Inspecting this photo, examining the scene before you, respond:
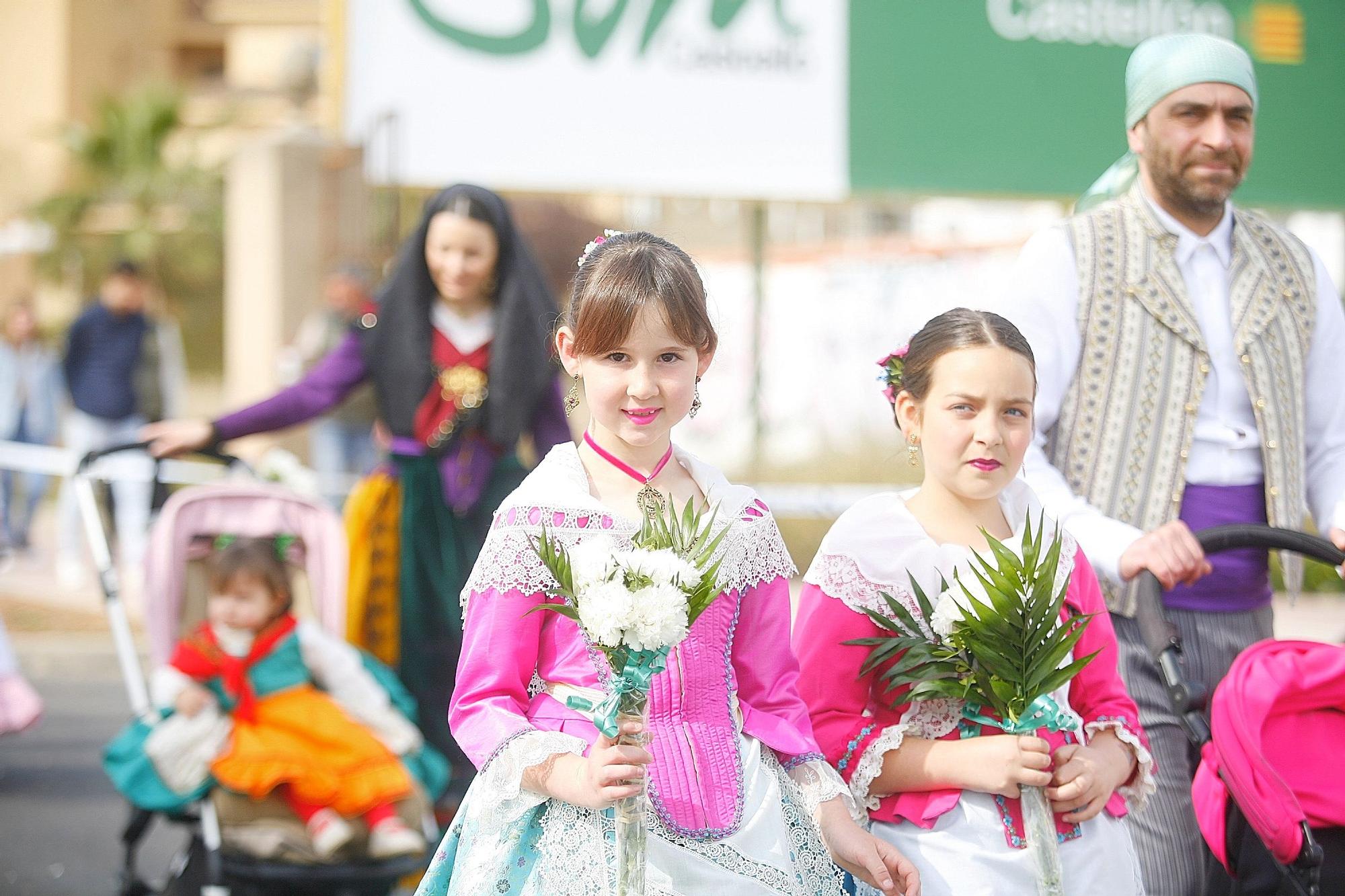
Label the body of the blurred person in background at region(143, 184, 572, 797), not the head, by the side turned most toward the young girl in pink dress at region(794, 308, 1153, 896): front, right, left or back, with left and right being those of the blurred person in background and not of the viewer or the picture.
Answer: front

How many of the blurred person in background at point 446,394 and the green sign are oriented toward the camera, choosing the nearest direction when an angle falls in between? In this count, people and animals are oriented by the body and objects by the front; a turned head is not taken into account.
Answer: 2

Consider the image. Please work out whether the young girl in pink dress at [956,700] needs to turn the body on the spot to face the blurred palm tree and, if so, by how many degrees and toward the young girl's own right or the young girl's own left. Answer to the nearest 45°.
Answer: approximately 180°

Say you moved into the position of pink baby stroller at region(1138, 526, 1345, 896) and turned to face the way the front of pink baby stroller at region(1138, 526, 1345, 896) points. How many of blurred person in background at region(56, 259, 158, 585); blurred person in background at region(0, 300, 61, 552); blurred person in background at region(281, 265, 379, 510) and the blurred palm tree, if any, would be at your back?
4

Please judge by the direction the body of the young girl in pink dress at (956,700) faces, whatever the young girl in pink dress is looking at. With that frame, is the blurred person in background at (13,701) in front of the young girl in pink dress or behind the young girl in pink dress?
behind

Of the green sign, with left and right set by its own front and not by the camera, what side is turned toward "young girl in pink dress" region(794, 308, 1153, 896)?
front

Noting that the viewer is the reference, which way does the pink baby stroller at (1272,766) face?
facing the viewer and to the right of the viewer
